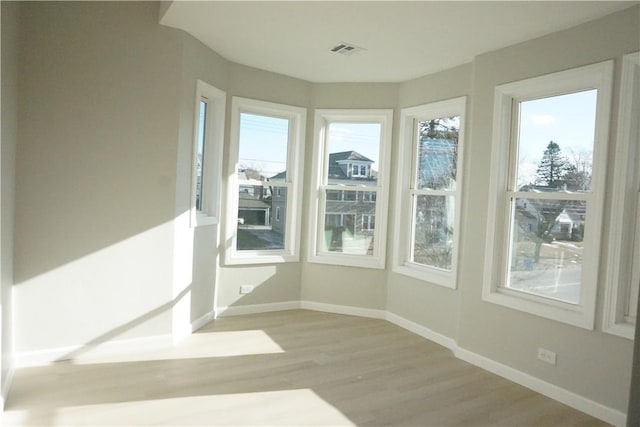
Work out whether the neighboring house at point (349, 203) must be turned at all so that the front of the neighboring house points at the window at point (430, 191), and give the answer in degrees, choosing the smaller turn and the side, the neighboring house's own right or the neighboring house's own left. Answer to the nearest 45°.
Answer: approximately 45° to the neighboring house's own left

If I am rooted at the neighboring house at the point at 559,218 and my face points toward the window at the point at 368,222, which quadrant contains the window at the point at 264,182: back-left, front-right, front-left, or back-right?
front-left

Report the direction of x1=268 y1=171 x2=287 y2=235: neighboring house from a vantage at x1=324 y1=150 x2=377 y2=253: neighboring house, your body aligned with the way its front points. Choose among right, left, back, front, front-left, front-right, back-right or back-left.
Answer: right

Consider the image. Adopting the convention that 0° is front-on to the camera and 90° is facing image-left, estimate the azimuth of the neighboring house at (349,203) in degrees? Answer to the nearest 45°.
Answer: approximately 0°

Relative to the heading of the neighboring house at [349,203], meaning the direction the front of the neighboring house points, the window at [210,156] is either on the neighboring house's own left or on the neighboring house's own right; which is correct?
on the neighboring house's own right

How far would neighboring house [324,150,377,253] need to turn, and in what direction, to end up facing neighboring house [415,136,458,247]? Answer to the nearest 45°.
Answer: approximately 45° to its left

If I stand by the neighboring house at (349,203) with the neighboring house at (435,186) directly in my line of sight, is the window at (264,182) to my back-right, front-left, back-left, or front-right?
back-right

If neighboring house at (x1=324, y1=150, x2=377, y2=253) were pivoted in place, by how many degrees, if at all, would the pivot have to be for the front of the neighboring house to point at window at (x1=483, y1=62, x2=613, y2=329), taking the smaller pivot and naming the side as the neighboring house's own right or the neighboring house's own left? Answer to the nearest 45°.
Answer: approximately 45° to the neighboring house's own left

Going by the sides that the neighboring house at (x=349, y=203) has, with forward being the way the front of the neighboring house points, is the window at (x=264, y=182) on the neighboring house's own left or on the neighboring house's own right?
on the neighboring house's own right
